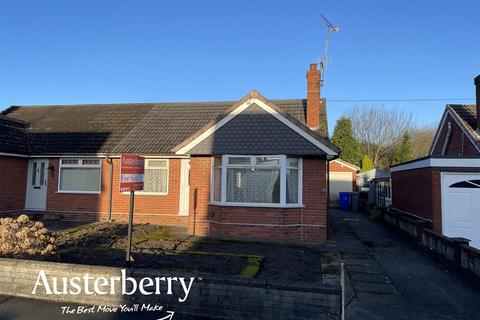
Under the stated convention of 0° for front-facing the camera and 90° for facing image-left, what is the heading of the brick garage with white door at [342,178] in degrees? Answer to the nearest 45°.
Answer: approximately 0°

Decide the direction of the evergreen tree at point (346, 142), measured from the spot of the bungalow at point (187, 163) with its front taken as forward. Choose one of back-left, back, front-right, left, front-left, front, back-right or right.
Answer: back-left

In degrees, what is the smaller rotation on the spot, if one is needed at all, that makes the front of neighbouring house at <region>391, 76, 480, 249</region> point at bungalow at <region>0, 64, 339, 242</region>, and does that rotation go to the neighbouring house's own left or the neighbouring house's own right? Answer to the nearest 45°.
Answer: approximately 90° to the neighbouring house's own right

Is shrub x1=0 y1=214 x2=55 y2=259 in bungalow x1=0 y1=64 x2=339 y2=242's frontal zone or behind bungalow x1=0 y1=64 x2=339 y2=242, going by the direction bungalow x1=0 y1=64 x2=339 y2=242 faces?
frontal zone

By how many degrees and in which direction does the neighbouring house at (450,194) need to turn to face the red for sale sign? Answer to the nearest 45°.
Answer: approximately 45° to its right

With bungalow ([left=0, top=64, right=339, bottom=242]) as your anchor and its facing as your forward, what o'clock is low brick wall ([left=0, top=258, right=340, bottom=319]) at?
The low brick wall is roughly at 12 o'clock from the bungalow.

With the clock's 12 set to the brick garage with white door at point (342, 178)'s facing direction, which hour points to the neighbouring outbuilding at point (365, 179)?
the neighbouring outbuilding at point (365, 179) is roughly at 8 o'clock from the brick garage with white door at point (342, 178).

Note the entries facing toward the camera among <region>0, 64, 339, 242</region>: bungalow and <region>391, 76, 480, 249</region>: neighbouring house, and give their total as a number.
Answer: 2

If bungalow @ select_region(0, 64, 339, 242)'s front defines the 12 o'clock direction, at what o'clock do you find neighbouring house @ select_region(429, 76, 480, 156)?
The neighbouring house is roughly at 9 o'clock from the bungalow.
